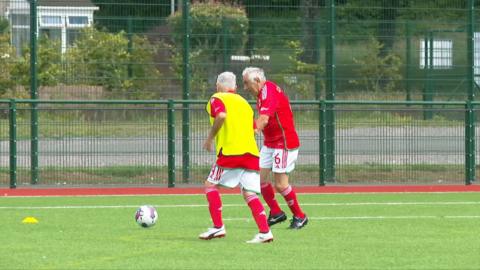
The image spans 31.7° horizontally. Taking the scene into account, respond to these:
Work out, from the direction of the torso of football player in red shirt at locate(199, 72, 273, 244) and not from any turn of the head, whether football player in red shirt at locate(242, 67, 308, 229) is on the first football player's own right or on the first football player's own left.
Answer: on the first football player's own right

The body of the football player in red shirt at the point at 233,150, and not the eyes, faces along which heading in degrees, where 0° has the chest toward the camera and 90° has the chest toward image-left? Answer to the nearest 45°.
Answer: approximately 135°

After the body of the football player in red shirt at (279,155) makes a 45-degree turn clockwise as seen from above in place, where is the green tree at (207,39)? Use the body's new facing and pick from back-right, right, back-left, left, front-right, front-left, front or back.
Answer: front-right

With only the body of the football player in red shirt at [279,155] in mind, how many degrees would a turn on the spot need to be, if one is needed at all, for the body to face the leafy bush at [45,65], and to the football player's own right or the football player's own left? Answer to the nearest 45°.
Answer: approximately 45° to the football player's own right

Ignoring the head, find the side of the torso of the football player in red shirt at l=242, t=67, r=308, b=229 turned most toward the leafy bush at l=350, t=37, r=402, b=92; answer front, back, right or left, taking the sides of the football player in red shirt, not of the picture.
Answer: right

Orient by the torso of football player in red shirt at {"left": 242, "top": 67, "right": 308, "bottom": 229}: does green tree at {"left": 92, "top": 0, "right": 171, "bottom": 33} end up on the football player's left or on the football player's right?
on the football player's right

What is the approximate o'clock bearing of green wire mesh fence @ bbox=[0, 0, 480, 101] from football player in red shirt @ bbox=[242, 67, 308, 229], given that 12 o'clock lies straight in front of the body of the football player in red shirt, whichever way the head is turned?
The green wire mesh fence is roughly at 3 o'clock from the football player in red shirt.

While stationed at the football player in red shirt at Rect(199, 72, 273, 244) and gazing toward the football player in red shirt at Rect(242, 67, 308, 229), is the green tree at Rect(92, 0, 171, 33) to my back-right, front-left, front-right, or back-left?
front-left

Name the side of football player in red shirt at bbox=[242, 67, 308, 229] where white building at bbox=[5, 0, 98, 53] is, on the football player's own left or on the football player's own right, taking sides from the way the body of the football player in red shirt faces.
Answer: on the football player's own right

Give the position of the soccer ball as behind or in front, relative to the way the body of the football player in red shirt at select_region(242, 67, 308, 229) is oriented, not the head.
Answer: in front

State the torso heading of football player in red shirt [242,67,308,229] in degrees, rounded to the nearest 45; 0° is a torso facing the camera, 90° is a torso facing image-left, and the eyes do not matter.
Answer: approximately 90°

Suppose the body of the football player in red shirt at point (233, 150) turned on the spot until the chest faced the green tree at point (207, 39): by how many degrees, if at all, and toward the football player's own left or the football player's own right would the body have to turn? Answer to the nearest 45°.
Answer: approximately 45° to the football player's own right

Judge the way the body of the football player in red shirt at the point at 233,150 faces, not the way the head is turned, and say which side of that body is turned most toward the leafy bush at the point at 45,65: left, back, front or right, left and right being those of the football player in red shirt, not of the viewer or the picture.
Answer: front

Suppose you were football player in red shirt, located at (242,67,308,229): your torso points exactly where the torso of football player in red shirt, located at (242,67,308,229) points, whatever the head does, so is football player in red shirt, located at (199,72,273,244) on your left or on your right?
on your left

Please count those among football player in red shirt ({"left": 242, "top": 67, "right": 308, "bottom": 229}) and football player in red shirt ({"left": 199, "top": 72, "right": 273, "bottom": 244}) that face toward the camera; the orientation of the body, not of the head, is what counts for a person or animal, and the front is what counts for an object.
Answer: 0
